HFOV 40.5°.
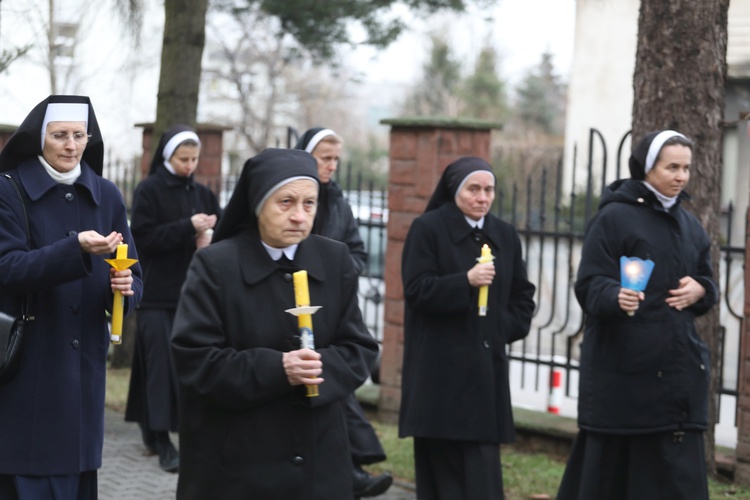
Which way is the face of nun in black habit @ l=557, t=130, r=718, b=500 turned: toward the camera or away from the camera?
toward the camera

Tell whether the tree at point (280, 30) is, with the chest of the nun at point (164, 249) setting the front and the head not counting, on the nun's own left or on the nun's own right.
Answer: on the nun's own left

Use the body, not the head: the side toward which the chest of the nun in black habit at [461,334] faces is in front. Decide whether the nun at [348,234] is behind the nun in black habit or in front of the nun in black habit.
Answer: behind

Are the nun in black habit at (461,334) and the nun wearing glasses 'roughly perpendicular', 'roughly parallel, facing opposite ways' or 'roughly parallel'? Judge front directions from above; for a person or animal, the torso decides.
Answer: roughly parallel

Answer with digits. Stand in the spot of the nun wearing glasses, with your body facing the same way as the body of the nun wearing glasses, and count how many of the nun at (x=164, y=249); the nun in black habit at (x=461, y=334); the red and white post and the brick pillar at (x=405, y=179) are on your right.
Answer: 0

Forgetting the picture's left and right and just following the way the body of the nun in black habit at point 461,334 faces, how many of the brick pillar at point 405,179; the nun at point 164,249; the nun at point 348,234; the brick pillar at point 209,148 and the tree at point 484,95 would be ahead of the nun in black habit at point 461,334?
0

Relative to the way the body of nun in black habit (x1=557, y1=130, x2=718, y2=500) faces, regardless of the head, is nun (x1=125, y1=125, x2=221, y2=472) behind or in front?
behind

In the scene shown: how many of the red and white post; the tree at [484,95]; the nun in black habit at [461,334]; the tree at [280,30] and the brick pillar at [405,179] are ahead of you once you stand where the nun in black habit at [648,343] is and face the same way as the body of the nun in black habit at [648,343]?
0

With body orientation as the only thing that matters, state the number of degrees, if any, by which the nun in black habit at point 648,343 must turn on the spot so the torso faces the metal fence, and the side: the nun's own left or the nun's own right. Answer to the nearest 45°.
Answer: approximately 135° to the nun's own left

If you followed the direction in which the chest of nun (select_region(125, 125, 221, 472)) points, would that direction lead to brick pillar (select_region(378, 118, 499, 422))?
no

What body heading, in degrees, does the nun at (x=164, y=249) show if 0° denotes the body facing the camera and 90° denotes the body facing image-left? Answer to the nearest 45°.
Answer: approximately 315°

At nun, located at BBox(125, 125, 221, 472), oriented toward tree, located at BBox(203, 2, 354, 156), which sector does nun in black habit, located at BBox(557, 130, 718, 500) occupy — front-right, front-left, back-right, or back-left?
back-right

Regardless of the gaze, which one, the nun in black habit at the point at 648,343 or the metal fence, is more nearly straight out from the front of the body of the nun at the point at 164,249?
the nun in black habit

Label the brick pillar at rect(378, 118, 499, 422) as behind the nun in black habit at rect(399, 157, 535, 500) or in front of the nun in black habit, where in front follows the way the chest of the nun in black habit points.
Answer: behind

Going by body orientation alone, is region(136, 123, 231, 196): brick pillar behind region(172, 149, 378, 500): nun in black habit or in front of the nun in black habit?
behind
